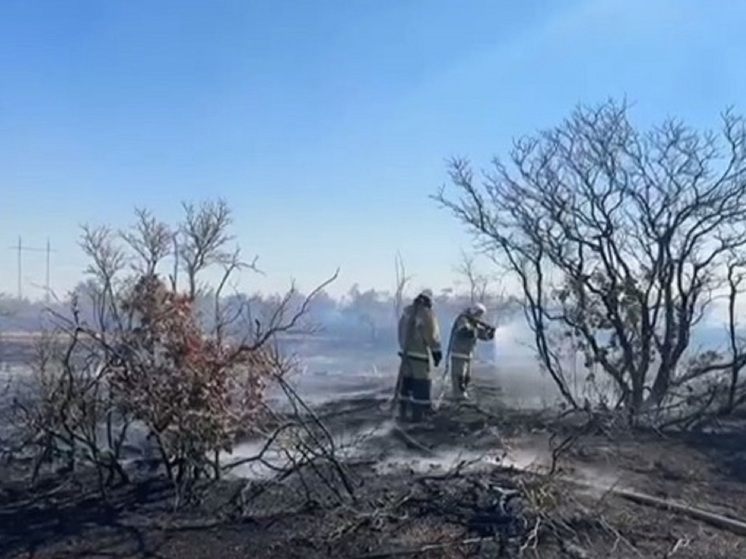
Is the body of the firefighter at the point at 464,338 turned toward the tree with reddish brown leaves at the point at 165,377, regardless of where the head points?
no

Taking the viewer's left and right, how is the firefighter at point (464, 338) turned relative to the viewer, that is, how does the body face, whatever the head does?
facing to the right of the viewer
